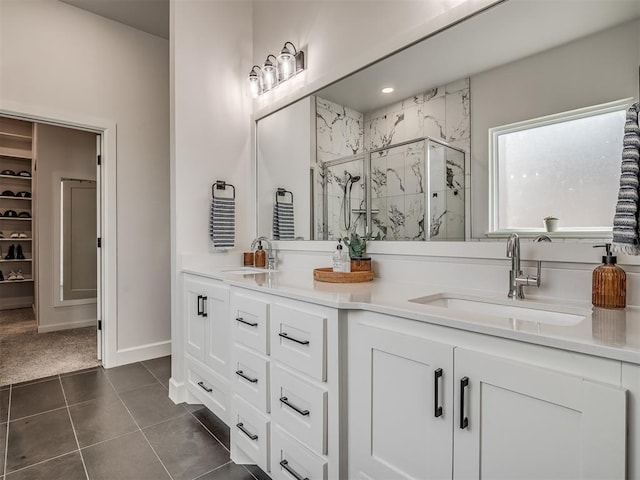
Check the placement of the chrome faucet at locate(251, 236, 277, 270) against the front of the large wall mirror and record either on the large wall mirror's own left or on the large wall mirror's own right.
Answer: on the large wall mirror's own right

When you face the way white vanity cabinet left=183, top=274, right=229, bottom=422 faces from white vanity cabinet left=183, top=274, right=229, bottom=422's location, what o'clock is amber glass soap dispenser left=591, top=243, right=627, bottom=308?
The amber glass soap dispenser is roughly at 9 o'clock from the white vanity cabinet.

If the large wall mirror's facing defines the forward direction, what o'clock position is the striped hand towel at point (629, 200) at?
The striped hand towel is roughly at 9 o'clock from the large wall mirror.

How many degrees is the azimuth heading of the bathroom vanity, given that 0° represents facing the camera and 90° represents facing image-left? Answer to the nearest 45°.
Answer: approximately 45°

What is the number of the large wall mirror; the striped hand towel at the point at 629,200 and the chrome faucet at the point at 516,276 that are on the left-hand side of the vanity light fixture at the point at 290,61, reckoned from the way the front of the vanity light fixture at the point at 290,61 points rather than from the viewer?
3

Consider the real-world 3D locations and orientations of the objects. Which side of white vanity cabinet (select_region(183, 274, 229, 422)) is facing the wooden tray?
left

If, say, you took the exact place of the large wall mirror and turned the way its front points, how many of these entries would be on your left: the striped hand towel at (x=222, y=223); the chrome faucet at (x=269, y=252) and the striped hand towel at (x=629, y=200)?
1

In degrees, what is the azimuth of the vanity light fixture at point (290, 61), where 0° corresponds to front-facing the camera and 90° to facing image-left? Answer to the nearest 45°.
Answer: approximately 45°

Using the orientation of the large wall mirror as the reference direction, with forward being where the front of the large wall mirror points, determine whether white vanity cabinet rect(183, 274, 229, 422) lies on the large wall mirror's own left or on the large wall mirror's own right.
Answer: on the large wall mirror's own right

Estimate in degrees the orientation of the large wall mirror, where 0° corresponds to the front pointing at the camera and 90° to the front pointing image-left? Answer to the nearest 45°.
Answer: approximately 45°

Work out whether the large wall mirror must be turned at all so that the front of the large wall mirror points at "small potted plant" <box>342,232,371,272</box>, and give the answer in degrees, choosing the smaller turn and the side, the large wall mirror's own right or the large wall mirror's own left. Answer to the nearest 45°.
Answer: approximately 45° to the large wall mirror's own right

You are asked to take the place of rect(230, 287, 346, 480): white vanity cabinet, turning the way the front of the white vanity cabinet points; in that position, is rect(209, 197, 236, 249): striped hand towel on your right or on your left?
on your right

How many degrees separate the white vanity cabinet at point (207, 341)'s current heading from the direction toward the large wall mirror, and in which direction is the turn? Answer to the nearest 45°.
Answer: approximately 90° to its left
